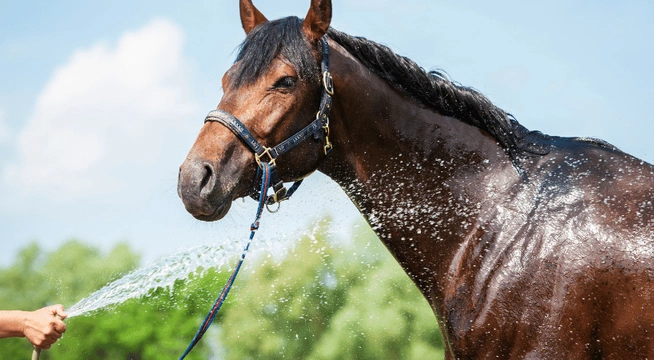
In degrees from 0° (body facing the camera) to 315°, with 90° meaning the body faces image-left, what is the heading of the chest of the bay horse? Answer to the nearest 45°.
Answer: approximately 90°
